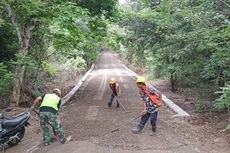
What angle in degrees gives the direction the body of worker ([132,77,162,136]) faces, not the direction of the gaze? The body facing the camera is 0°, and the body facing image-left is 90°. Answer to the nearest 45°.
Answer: approximately 45°

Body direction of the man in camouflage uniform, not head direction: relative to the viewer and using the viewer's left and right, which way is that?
facing away from the viewer and to the right of the viewer

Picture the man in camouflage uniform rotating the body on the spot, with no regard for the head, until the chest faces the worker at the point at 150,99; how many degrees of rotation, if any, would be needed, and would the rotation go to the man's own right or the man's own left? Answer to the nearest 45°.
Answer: approximately 45° to the man's own right
